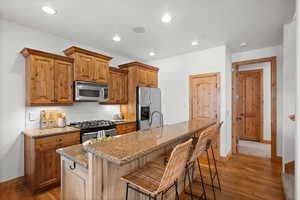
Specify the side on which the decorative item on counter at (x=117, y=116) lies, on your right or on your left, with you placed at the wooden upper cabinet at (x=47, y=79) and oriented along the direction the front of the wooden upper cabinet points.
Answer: on your left

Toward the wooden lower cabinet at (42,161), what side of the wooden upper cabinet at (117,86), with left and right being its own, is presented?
right

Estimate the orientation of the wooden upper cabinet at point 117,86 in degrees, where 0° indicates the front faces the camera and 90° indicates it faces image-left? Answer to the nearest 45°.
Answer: approximately 315°

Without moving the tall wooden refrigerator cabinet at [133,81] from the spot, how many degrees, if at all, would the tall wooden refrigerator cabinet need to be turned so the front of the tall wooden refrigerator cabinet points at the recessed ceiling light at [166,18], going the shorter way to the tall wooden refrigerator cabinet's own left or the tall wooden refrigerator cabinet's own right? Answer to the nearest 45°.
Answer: approximately 45° to the tall wooden refrigerator cabinet's own right

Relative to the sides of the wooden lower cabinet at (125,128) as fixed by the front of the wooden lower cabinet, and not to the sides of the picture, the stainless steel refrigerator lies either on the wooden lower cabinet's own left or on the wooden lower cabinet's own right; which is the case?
on the wooden lower cabinet's own left

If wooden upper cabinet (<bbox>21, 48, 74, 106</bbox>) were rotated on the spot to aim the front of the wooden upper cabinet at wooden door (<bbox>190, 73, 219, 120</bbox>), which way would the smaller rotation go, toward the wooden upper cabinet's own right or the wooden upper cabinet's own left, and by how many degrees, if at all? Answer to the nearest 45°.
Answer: approximately 45° to the wooden upper cabinet's own left

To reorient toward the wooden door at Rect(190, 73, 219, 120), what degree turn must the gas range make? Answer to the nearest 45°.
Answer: approximately 45° to its left

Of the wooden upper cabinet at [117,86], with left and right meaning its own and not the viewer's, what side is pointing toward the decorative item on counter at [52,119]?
right

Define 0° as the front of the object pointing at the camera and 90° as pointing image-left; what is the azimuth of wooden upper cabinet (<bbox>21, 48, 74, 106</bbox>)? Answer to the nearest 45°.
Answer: approximately 315°

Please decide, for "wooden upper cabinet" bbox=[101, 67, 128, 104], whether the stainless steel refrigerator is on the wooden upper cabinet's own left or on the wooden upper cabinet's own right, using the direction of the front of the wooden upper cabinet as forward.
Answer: on the wooden upper cabinet's own left

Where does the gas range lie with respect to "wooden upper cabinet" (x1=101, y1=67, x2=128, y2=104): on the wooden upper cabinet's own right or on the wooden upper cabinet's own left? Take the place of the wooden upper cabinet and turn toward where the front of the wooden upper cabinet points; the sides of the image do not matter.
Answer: on the wooden upper cabinet's own right
